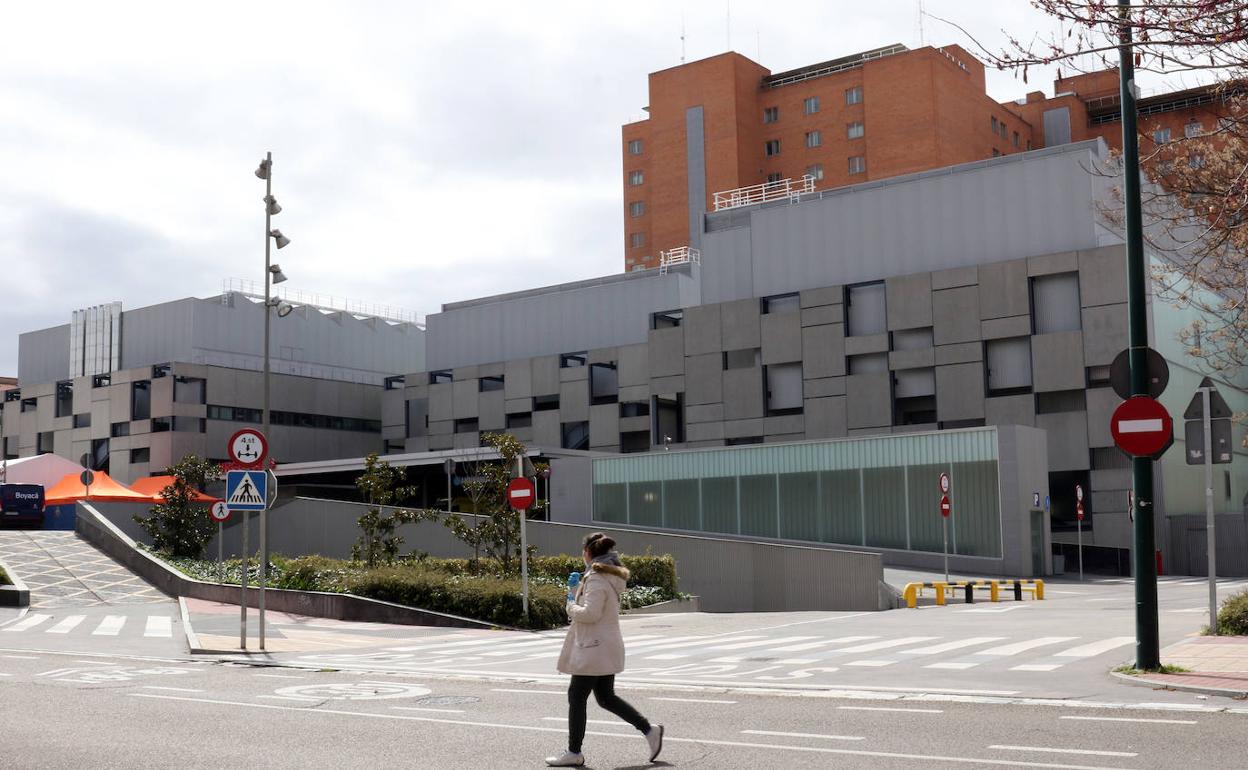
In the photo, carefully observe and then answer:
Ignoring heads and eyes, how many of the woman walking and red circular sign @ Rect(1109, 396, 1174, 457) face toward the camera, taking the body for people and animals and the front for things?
1

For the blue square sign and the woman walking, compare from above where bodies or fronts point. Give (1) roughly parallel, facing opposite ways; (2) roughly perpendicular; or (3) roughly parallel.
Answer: roughly perpendicular

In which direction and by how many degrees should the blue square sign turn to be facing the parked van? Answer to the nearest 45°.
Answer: approximately 180°

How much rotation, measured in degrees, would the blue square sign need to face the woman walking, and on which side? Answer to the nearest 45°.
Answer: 0° — it already faces them

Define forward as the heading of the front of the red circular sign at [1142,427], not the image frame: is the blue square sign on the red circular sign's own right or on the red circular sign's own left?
on the red circular sign's own right

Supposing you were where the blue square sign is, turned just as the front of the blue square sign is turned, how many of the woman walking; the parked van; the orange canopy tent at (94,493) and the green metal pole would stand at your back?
2

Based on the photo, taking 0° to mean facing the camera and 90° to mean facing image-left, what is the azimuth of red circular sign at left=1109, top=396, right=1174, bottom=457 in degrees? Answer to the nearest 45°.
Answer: approximately 0°

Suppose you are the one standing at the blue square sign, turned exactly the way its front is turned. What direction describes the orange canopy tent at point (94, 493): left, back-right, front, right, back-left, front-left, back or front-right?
back

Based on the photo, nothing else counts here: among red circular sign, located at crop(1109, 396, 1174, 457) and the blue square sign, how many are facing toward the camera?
2

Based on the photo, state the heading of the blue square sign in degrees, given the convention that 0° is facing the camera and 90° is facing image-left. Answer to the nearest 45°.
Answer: approximately 0°
